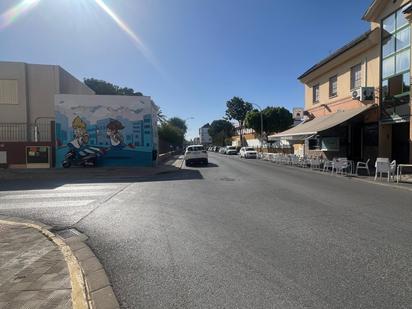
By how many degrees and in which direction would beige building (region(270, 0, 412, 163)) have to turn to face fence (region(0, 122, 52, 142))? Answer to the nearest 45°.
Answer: approximately 45° to its right

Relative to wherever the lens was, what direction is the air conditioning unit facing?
facing the viewer and to the left of the viewer
